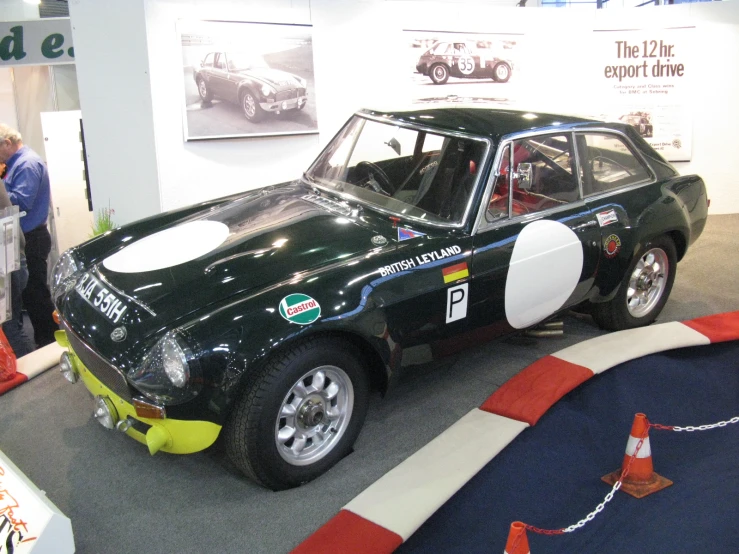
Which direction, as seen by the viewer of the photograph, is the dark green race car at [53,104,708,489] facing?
facing the viewer and to the left of the viewer

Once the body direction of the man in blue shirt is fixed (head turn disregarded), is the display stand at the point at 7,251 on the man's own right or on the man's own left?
on the man's own left

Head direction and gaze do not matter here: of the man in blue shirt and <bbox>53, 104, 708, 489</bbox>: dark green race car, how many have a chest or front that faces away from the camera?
0

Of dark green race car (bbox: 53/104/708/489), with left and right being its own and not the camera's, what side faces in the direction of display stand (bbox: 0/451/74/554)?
front

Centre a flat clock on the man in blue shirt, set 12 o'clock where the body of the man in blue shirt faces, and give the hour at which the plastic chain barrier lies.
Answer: The plastic chain barrier is roughly at 8 o'clock from the man in blue shirt.

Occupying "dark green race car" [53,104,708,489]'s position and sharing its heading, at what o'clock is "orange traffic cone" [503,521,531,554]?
The orange traffic cone is roughly at 10 o'clock from the dark green race car.

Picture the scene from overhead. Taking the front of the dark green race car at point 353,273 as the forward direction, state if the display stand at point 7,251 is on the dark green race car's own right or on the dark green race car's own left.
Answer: on the dark green race car's own right

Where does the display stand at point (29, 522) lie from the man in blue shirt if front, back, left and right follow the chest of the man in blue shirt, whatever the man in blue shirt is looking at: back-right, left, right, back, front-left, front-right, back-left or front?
left

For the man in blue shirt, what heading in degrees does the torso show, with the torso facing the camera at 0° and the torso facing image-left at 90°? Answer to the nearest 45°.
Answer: approximately 90°

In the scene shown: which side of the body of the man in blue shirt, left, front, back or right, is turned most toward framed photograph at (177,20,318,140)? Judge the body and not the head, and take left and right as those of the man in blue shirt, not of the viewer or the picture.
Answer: back
